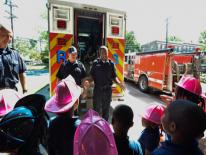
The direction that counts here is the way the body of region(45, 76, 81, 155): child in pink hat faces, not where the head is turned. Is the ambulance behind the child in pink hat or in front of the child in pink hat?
in front

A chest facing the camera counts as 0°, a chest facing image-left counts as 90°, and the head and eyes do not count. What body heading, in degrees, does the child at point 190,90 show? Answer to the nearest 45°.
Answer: approximately 135°

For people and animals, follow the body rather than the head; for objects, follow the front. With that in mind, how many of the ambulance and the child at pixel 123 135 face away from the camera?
2

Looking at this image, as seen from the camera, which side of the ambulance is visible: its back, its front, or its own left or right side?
back

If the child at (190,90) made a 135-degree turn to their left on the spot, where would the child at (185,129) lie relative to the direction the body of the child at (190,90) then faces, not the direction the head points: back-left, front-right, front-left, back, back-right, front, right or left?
front

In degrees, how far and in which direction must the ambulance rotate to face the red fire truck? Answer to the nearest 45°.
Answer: approximately 45° to its right

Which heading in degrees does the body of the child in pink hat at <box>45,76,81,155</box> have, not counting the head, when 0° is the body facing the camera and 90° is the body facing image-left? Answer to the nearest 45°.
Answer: approximately 225°

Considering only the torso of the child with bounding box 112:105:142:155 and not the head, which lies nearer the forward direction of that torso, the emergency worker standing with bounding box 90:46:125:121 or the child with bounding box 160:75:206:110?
the emergency worker standing

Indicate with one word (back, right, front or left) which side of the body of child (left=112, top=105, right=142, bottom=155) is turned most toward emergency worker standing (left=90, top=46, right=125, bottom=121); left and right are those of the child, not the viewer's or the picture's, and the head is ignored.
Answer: front

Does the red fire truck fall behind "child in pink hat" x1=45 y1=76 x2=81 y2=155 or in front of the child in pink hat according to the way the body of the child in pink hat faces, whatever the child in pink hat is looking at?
in front

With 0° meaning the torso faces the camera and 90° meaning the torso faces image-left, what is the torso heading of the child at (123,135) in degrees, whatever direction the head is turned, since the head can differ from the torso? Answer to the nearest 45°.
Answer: approximately 180°

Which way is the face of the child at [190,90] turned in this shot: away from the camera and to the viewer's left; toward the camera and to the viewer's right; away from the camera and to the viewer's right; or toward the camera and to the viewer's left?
away from the camera and to the viewer's left
